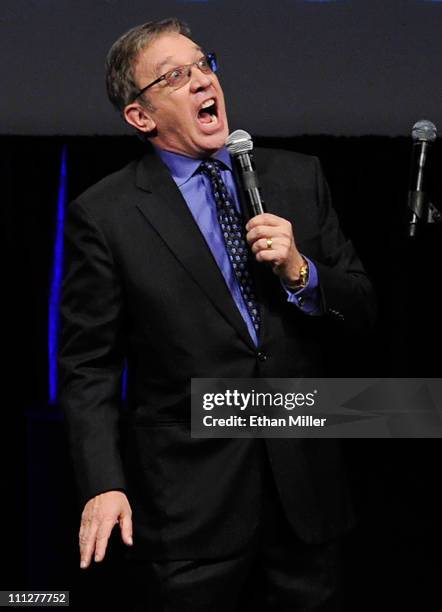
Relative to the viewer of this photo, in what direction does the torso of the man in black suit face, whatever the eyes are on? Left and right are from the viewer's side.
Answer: facing the viewer and to the right of the viewer

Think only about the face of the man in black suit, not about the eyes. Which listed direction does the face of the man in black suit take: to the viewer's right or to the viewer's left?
to the viewer's right
